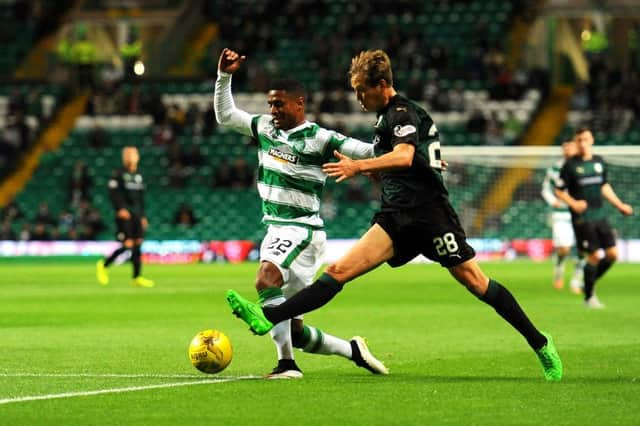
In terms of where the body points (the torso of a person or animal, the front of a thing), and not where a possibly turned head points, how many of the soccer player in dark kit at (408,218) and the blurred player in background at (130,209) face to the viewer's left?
1

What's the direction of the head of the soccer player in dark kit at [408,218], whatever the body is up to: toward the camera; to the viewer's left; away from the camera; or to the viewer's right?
to the viewer's left

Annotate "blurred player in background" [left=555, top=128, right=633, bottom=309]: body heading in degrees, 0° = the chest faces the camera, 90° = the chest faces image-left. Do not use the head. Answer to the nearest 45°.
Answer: approximately 0°

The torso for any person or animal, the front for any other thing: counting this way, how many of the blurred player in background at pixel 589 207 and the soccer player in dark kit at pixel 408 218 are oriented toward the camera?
1

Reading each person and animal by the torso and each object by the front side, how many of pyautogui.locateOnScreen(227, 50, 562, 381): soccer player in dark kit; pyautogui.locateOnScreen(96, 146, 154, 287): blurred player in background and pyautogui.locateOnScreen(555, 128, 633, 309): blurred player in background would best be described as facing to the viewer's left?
1

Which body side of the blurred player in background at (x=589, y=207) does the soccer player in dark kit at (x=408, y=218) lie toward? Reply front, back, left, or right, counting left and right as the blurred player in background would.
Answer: front

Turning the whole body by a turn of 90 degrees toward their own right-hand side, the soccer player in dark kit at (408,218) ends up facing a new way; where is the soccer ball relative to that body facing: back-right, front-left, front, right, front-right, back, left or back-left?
left

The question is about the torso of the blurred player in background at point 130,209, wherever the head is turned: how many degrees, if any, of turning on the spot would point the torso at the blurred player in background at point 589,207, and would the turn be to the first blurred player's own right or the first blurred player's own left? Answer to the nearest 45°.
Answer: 0° — they already face them

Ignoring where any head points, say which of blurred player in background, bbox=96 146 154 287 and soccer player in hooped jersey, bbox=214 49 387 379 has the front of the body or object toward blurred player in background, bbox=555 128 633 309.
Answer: blurred player in background, bbox=96 146 154 287

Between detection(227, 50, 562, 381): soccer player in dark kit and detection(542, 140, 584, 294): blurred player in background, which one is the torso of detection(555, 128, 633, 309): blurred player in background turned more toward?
the soccer player in dark kit

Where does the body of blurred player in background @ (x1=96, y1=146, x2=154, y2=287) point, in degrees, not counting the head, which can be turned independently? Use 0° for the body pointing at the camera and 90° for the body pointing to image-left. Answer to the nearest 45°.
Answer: approximately 315°

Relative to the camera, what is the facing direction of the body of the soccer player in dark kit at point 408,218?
to the viewer's left

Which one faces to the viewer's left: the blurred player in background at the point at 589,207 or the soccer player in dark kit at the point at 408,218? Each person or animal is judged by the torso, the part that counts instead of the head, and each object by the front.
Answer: the soccer player in dark kit

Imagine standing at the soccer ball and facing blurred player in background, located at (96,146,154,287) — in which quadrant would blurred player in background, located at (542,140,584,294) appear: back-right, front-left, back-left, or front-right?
front-right
